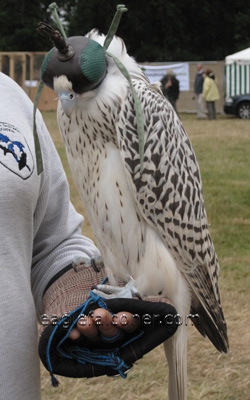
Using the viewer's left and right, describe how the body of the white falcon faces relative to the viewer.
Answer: facing the viewer and to the left of the viewer

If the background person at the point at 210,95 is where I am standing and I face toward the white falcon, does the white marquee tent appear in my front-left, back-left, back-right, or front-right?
back-left

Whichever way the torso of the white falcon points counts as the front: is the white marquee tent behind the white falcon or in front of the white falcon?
behind

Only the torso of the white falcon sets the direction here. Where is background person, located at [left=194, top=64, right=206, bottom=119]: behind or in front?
behind

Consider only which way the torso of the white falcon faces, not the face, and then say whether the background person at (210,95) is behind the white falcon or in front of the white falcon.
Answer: behind
